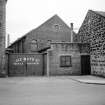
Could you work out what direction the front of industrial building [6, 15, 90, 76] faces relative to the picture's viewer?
facing the viewer
